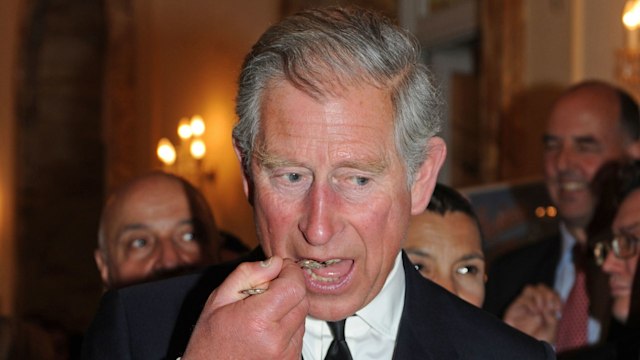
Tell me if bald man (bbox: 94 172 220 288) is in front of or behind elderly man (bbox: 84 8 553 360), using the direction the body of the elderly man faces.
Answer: behind

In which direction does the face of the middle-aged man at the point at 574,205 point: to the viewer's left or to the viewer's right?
to the viewer's left

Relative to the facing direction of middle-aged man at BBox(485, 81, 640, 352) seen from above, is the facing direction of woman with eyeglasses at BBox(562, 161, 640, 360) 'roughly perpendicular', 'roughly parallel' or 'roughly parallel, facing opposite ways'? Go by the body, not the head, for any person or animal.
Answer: roughly parallel

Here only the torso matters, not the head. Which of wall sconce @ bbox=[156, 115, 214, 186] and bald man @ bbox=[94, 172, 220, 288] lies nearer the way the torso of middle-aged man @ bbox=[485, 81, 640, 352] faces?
the bald man

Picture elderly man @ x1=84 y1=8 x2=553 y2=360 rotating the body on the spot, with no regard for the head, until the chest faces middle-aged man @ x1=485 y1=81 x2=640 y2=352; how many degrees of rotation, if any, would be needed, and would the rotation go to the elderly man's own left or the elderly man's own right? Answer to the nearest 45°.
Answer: approximately 135° to the elderly man's own left

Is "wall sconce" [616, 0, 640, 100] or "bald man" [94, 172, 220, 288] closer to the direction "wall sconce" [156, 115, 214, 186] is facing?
the bald man

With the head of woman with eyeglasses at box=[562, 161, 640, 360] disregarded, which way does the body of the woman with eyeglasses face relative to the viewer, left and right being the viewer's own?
facing the viewer and to the left of the viewer

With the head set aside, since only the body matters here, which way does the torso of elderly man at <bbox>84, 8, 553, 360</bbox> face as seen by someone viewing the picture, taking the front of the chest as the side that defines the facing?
toward the camera

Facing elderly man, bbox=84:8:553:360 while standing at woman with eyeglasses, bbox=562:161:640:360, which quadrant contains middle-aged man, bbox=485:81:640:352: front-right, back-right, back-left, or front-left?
back-right

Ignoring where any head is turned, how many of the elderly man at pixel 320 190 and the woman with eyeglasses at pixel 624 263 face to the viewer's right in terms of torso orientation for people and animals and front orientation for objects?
0

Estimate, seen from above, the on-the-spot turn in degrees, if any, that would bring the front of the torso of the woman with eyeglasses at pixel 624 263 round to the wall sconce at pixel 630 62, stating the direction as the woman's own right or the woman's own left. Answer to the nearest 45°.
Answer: approximately 135° to the woman's own right

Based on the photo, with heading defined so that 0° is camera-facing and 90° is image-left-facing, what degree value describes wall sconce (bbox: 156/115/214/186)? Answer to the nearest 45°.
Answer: approximately 45°

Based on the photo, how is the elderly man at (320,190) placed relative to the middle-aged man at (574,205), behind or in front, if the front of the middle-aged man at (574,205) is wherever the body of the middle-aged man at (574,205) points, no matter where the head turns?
in front

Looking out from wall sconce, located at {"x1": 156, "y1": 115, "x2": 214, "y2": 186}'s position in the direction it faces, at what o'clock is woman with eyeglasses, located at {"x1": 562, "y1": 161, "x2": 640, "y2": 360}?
The woman with eyeglasses is roughly at 10 o'clock from the wall sconce.

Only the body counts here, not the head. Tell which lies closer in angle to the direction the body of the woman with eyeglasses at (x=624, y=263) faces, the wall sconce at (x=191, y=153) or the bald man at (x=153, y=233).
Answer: the bald man

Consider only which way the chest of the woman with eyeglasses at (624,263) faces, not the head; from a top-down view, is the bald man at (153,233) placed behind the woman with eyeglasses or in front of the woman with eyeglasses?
in front
